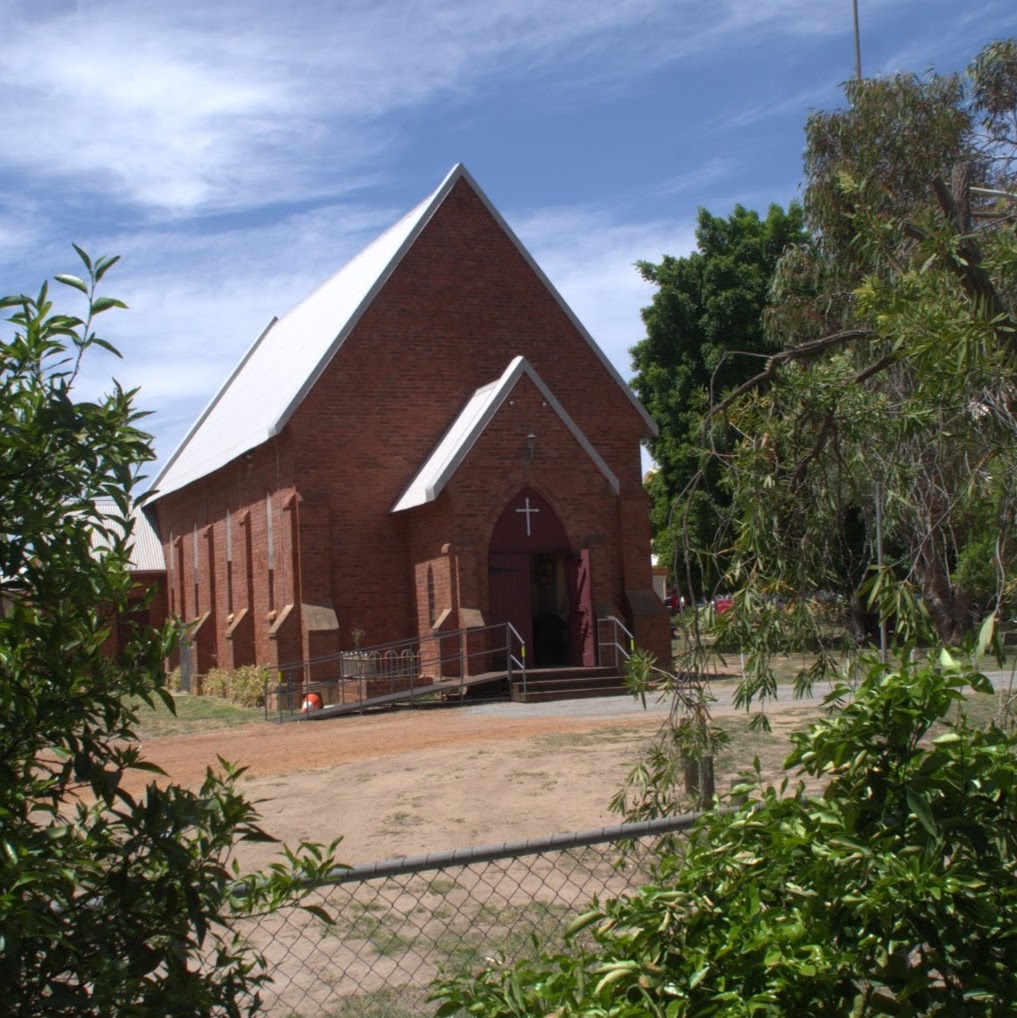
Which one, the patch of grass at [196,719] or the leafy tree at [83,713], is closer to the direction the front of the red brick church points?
the leafy tree

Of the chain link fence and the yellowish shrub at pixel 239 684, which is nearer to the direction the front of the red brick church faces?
the chain link fence

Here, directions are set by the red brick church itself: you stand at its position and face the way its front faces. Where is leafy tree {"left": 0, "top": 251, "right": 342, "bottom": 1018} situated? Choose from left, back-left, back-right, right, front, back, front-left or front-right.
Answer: front-right

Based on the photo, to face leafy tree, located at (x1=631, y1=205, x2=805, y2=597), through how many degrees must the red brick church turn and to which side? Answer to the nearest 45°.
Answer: approximately 90° to its left

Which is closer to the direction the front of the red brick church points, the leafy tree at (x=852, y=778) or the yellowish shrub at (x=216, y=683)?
the leafy tree

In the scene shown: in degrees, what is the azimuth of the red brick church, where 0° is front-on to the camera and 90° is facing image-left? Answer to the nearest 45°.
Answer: approximately 315°

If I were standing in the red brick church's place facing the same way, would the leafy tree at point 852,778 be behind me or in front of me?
in front

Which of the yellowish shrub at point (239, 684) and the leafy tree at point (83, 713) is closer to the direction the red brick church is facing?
the leafy tree

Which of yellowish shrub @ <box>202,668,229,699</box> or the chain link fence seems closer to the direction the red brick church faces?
the chain link fence
